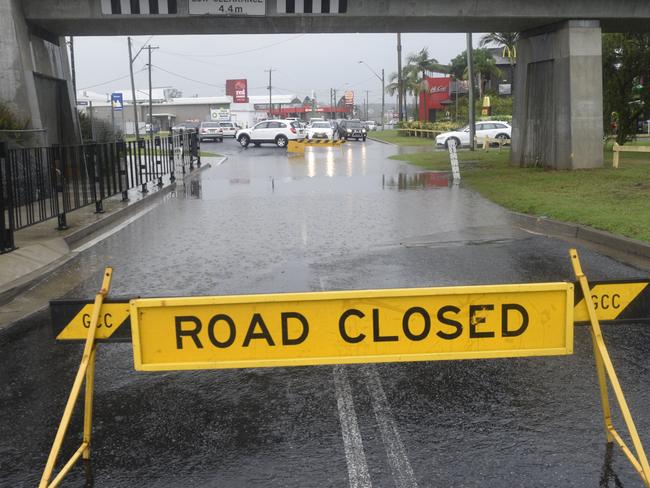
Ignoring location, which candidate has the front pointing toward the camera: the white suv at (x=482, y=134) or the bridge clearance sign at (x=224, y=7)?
the bridge clearance sign

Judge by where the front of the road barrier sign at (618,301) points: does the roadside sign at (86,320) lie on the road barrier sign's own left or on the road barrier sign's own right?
on the road barrier sign's own right

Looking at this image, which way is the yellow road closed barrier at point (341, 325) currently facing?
toward the camera

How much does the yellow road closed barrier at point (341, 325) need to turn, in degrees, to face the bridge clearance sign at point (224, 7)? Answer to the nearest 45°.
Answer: approximately 180°

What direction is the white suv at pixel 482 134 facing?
to the viewer's left

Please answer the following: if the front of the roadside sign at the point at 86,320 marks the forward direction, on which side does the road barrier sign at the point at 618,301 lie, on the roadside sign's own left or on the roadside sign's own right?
on the roadside sign's own left

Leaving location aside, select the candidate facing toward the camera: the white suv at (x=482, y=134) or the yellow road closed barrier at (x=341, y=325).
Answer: the yellow road closed barrier

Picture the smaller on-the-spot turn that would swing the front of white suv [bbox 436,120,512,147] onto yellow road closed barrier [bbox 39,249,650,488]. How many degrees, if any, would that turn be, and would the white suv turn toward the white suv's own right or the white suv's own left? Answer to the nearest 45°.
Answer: approximately 90° to the white suv's own left

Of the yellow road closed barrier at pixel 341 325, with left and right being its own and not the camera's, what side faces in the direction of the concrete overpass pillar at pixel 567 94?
back

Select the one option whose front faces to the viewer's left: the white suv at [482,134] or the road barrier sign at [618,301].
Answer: the white suv

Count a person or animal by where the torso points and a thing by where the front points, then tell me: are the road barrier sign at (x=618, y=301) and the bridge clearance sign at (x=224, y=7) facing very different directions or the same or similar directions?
same or similar directions
